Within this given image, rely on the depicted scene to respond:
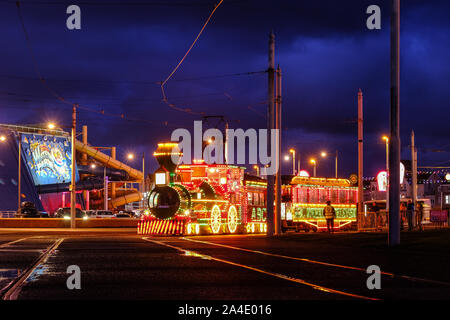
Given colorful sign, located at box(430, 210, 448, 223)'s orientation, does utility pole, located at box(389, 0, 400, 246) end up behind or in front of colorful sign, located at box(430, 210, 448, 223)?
in front

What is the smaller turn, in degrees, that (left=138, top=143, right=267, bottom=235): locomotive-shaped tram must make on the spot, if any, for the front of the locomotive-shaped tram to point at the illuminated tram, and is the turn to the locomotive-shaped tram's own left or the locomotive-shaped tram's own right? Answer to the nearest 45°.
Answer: approximately 180°

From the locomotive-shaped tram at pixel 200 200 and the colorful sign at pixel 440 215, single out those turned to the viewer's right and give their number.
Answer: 0

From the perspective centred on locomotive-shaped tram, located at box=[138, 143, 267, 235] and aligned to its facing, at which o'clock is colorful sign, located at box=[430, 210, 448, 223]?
The colorful sign is roughly at 6 o'clock from the locomotive-shaped tram.

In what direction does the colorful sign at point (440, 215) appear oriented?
toward the camera

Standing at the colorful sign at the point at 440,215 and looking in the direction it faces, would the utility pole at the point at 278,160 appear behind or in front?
in front

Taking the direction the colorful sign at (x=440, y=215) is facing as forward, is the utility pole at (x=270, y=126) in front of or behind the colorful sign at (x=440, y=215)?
in front

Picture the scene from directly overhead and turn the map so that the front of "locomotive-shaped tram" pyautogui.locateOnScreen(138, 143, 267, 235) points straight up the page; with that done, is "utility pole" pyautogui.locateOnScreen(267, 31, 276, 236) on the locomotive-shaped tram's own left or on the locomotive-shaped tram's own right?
on the locomotive-shaped tram's own left

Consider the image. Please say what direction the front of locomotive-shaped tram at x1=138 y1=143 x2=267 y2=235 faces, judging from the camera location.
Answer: facing the viewer and to the left of the viewer

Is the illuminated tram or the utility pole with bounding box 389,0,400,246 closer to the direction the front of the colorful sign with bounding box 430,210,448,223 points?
the utility pole
